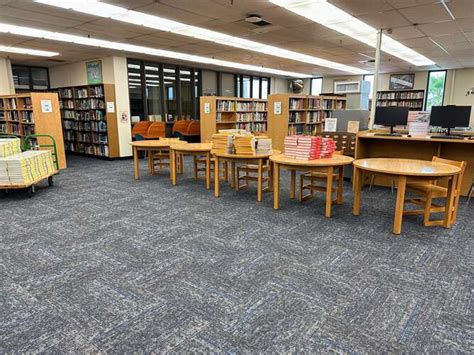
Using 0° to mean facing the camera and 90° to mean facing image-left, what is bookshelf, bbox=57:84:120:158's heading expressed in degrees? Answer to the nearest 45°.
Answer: approximately 45°

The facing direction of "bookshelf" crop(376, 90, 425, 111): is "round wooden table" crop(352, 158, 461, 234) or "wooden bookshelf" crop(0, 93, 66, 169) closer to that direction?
the round wooden table

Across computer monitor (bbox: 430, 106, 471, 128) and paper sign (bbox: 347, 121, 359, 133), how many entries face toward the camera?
2

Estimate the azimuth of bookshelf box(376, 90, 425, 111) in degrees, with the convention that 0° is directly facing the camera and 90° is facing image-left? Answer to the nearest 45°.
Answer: approximately 0°

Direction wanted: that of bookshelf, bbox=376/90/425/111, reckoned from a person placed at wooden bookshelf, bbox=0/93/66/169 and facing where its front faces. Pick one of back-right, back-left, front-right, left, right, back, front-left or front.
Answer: back-left

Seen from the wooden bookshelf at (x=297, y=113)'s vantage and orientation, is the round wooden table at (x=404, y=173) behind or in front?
in front

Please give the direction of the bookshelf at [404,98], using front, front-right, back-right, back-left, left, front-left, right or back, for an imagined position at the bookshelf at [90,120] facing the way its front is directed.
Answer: back-left

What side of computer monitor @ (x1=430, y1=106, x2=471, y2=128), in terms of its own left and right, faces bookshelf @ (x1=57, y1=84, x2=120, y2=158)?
right

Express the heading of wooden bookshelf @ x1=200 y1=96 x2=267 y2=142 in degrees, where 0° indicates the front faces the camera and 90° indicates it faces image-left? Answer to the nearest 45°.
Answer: approximately 315°
